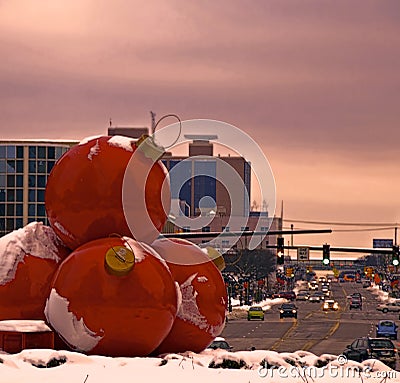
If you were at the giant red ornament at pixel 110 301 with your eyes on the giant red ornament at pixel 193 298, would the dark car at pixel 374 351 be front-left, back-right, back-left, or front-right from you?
front-left

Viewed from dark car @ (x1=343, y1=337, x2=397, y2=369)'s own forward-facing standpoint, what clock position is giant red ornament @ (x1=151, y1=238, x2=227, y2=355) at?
The giant red ornament is roughly at 8 o'clock from the dark car.

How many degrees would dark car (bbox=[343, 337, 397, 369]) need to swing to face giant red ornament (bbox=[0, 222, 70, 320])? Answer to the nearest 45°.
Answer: approximately 135° to its left

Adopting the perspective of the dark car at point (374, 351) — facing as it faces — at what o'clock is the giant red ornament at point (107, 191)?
The giant red ornament is roughly at 8 o'clock from the dark car.

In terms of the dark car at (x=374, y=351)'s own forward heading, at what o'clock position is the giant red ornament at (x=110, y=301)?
The giant red ornament is roughly at 8 o'clock from the dark car.

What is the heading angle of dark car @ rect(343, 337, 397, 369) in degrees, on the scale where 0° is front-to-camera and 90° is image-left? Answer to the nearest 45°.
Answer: approximately 135°
